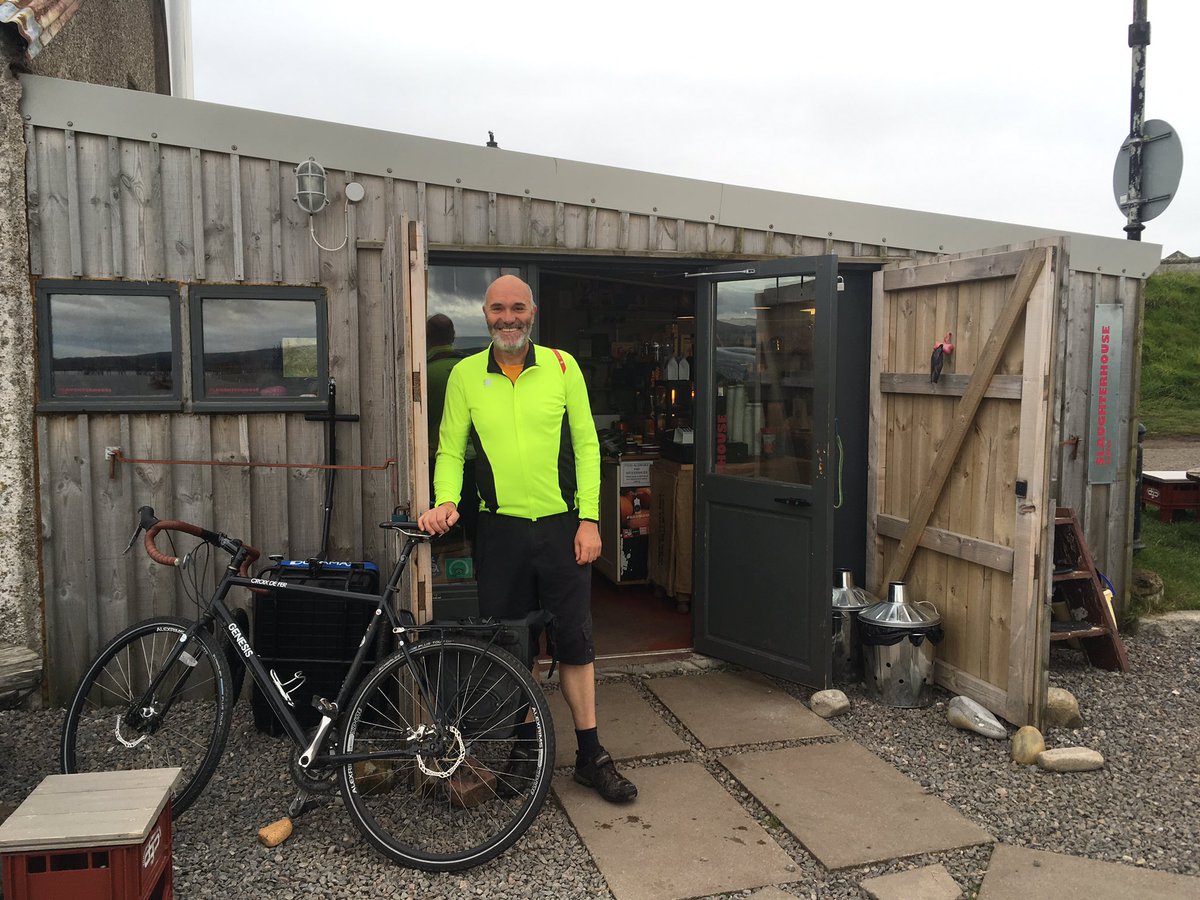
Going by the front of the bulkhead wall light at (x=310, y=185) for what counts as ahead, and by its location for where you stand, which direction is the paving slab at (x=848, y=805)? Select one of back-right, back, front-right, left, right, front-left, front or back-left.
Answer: front-left

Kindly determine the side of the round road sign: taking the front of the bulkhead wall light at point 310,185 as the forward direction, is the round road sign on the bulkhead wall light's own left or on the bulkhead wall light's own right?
on the bulkhead wall light's own left

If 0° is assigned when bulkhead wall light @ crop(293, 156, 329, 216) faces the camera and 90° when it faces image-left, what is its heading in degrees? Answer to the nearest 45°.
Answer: approximately 0°

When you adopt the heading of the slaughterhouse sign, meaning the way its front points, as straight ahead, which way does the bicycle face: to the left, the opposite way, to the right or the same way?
to the right

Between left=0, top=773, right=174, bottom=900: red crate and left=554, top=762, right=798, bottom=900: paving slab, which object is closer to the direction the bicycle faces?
the red crate

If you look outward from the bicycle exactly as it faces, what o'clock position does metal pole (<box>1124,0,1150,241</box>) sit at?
The metal pole is roughly at 4 o'clock from the bicycle.

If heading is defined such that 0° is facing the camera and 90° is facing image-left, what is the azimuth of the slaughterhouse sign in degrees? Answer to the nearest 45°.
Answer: approximately 0°

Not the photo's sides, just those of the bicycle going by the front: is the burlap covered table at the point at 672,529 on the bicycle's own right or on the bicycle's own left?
on the bicycle's own right

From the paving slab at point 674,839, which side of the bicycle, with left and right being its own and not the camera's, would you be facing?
back

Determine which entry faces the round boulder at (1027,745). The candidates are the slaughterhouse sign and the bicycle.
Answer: the slaughterhouse sign
